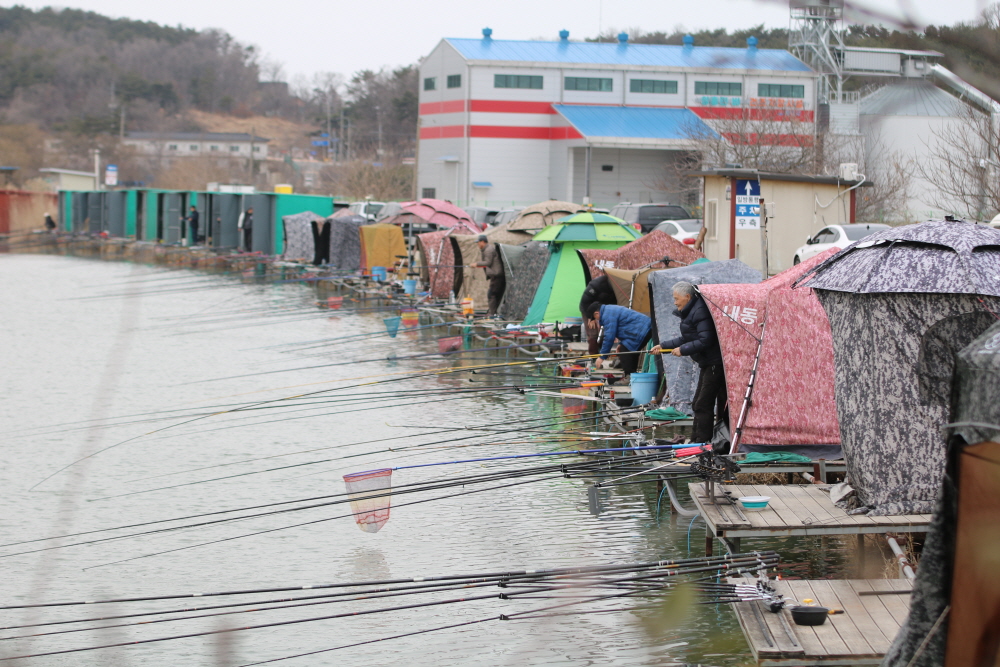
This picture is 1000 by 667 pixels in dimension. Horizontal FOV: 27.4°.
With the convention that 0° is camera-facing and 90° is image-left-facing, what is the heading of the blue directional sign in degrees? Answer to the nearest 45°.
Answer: approximately 0°

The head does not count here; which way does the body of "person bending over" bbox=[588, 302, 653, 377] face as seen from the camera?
to the viewer's left

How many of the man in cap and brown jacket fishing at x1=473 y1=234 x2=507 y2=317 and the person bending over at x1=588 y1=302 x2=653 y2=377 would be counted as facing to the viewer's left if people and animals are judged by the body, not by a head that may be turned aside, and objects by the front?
2

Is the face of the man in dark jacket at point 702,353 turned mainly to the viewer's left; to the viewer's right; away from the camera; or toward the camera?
to the viewer's left

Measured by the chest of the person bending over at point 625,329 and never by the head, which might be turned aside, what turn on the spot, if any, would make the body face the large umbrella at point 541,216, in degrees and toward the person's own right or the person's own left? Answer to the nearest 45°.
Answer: approximately 90° to the person's own right

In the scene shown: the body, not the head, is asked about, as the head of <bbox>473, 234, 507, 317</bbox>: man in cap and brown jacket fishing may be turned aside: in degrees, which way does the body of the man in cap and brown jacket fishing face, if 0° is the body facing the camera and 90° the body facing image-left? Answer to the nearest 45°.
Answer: approximately 90°

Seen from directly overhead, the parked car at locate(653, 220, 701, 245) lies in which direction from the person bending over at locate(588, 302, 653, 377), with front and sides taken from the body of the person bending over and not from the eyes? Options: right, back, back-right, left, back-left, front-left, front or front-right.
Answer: right

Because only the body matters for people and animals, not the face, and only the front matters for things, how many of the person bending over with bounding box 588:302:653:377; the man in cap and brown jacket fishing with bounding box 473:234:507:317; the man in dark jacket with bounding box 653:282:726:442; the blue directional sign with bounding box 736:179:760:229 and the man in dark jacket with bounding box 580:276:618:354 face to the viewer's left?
4

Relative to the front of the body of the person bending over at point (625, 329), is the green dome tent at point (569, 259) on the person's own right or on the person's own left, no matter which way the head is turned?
on the person's own right

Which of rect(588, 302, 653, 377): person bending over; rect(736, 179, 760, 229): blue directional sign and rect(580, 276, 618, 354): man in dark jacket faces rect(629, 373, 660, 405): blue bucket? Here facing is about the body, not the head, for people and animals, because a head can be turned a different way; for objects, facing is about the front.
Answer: the blue directional sign

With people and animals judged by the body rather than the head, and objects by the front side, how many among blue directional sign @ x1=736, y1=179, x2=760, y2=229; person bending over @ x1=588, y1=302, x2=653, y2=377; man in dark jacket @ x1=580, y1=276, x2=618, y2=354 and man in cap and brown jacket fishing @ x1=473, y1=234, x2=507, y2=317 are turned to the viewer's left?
3

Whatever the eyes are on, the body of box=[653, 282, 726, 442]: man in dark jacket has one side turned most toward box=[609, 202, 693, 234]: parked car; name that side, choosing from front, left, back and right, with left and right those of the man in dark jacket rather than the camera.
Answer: right

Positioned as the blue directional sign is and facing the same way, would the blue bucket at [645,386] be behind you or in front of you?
in front

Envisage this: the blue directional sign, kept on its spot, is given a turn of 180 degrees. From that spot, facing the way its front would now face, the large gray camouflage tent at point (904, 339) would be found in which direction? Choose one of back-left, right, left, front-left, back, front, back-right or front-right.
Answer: back

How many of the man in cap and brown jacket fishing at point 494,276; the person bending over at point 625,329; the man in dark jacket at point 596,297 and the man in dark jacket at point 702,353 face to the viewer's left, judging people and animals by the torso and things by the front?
4
